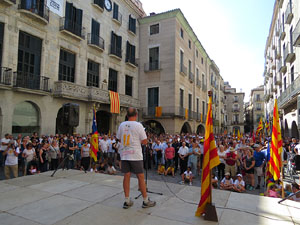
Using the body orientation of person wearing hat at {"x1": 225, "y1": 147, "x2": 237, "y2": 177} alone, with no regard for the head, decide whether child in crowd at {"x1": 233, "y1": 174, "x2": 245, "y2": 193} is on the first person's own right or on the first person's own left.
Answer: on the first person's own left

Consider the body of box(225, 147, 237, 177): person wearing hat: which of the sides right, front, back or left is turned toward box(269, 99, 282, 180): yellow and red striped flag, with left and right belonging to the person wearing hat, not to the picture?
left

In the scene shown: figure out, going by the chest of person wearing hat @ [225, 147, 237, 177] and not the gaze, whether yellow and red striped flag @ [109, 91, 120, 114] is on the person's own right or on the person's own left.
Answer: on the person's own right

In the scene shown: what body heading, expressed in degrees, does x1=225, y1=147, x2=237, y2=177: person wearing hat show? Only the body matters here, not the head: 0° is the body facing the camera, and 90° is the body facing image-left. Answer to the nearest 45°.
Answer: approximately 45°
